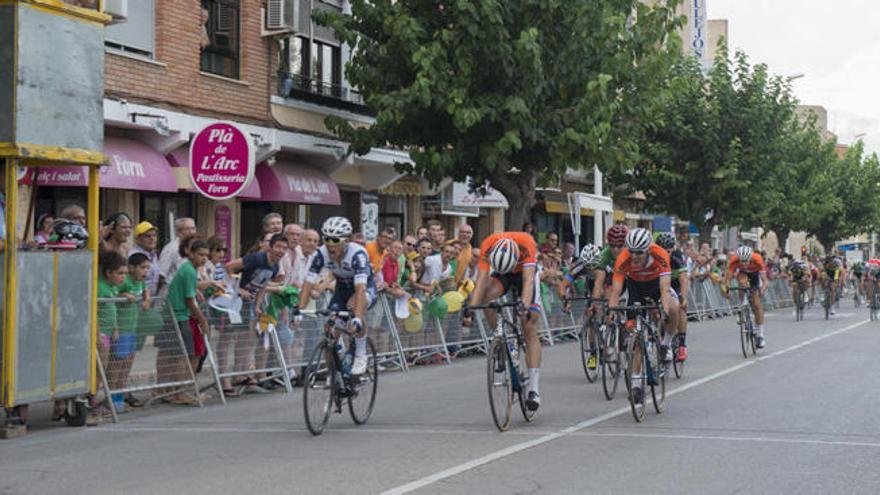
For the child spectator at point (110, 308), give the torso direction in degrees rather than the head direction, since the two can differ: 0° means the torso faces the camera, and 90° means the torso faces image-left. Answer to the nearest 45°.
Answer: approximately 315°

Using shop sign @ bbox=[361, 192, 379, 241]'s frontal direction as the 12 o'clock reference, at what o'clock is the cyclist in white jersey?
The cyclist in white jersey is roughly at 12 o'clock from the shop sign.

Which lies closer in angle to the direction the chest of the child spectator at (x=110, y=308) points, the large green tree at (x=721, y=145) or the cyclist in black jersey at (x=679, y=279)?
the cyclist in black jersey

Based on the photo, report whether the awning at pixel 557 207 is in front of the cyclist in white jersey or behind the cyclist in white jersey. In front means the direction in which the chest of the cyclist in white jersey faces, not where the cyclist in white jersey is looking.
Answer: behind

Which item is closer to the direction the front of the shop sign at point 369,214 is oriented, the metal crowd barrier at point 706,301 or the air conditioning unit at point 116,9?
the air conditioning unit

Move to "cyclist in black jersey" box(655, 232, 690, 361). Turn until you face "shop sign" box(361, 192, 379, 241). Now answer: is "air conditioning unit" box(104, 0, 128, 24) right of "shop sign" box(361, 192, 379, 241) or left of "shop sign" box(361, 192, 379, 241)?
left

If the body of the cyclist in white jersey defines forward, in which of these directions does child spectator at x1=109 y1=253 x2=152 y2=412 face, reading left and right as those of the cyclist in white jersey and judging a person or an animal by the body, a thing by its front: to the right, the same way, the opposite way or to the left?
to the left

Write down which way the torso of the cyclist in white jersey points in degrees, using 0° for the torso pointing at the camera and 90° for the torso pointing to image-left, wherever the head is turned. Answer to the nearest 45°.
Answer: approximately 45°

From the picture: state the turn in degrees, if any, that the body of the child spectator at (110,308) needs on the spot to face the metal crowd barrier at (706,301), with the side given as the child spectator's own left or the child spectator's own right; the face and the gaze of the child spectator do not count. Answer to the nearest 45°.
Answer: approximately 90° to the child spectator's own left
